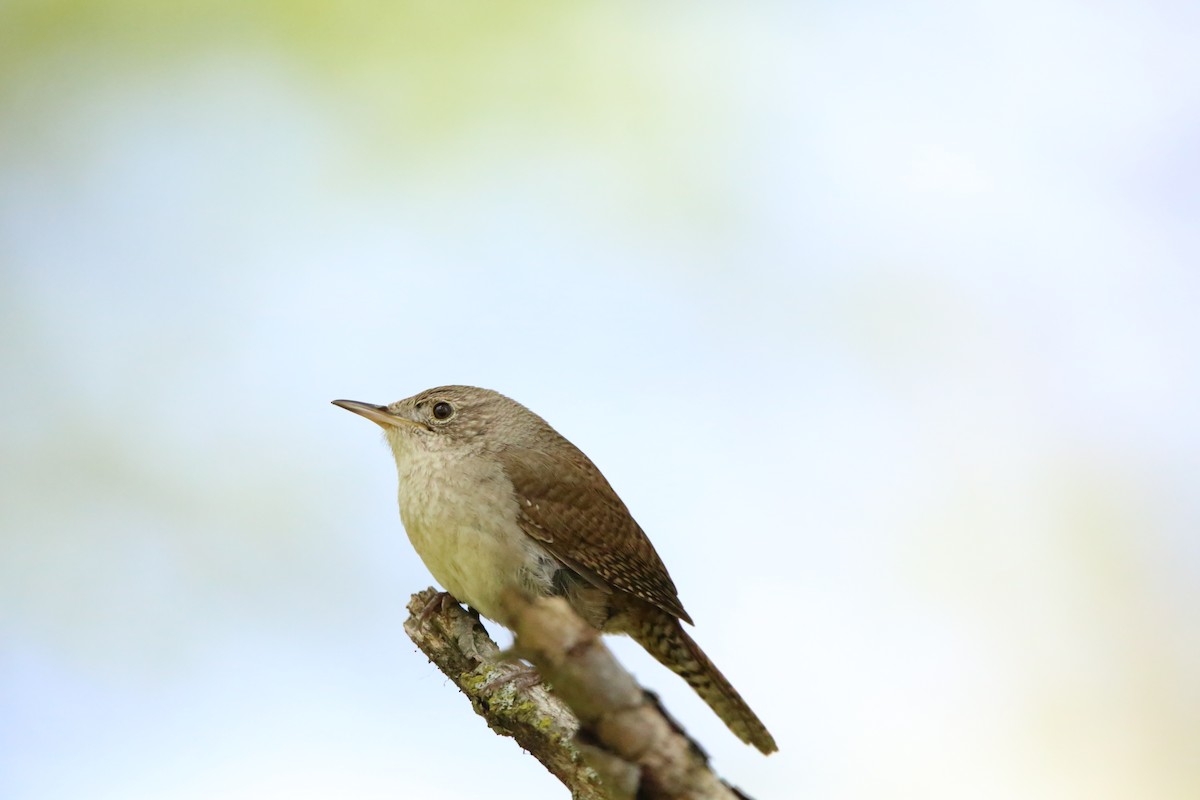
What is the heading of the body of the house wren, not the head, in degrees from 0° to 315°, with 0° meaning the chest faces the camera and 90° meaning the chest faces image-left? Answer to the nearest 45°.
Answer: approximately 90°
